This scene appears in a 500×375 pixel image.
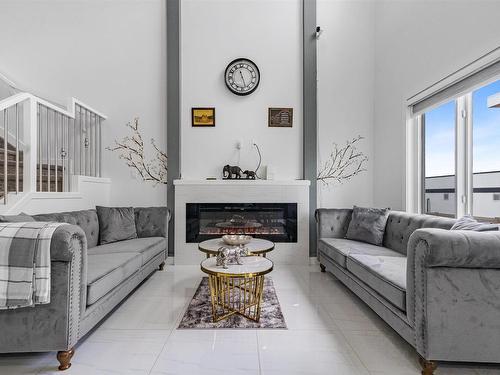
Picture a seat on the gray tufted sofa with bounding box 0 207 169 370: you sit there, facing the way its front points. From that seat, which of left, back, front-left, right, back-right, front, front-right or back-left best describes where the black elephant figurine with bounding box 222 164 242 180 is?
left

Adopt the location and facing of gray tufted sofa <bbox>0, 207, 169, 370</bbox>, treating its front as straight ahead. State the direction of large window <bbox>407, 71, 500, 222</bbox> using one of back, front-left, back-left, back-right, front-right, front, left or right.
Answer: front-left

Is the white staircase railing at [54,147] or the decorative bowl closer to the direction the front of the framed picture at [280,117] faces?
the decorative bowl

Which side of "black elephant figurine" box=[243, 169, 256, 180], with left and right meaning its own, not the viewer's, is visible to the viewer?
left

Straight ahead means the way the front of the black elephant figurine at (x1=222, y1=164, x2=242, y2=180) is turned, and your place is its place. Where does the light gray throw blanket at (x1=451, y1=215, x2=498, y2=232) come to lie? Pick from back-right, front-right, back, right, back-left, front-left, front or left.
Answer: back-left

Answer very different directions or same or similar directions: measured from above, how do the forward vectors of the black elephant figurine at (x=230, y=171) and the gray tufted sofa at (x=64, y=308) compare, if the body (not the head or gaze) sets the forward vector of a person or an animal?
very different directions

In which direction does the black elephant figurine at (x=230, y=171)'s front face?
to the viewer's left

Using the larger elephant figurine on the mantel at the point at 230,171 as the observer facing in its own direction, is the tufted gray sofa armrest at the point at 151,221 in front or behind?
in front

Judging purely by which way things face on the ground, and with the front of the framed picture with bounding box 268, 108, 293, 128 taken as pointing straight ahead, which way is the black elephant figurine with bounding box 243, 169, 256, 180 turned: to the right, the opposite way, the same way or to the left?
to the right

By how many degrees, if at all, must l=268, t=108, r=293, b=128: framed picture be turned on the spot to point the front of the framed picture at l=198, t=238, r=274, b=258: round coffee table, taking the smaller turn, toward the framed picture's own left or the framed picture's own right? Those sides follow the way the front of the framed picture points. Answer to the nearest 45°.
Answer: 0° — it already faces it

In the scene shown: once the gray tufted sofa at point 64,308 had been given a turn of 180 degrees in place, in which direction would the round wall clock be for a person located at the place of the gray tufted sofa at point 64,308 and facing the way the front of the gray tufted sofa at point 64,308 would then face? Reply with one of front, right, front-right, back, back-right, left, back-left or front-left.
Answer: right

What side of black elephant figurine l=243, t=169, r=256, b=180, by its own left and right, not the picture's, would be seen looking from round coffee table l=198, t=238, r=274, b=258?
left
